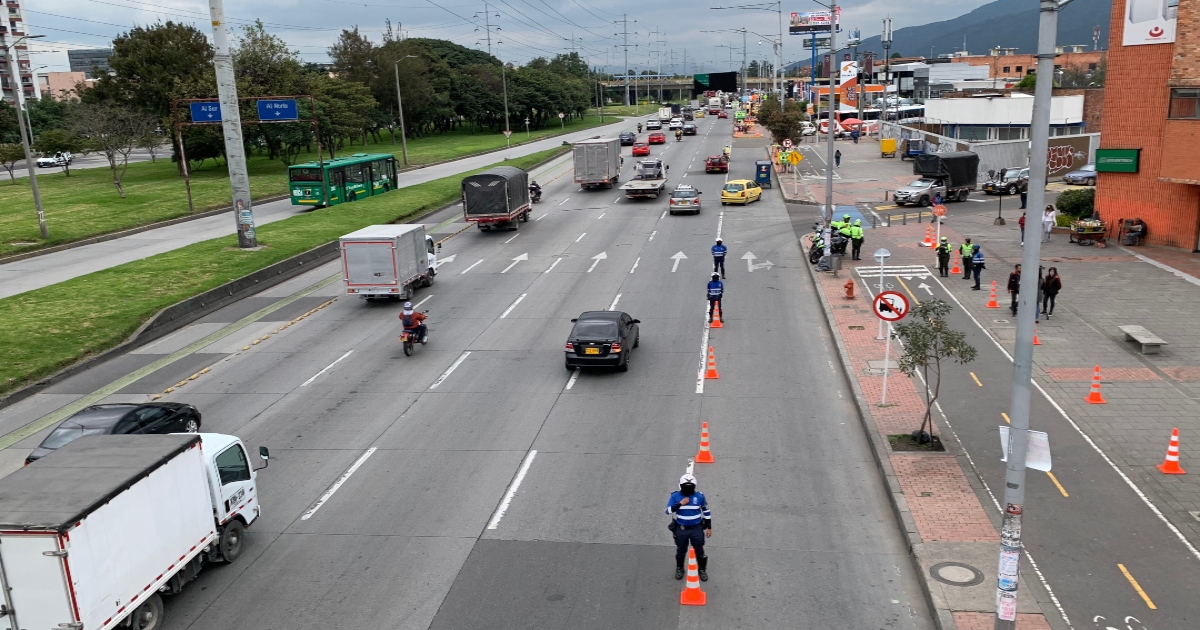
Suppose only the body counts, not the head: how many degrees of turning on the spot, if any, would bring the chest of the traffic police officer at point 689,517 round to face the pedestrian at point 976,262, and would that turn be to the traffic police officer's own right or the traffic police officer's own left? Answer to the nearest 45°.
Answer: approximately 135° to the traffic police officer's own left

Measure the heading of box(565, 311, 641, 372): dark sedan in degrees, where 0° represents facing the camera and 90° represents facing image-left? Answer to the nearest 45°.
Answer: approximately 180°

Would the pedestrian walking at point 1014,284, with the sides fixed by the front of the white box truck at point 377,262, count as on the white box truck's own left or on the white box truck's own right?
on the white box truck's own right

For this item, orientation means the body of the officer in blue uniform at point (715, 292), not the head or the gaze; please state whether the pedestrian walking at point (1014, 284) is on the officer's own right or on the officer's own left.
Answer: on the officer's own left

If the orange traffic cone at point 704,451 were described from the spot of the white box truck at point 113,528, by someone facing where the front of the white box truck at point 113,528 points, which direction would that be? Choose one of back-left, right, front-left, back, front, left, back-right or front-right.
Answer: front-right

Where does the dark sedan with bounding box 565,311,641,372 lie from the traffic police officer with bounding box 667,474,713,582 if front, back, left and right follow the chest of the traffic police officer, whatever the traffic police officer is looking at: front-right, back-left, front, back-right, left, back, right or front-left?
back

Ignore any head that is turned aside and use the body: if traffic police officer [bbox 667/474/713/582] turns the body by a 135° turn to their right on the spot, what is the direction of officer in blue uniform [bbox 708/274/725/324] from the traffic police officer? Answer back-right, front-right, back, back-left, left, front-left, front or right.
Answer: front-right

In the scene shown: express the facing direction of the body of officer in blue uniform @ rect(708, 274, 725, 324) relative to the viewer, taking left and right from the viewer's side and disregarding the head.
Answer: facing the viewer

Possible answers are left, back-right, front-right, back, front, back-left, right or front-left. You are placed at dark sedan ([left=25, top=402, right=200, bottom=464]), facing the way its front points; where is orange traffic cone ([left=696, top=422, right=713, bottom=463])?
right

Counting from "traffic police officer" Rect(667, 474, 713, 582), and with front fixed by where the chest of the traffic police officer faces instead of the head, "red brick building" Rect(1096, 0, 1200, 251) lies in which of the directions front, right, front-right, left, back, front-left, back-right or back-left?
back-left

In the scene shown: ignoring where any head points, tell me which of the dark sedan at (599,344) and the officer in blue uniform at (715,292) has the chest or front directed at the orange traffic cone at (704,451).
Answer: the officer in blue uniform

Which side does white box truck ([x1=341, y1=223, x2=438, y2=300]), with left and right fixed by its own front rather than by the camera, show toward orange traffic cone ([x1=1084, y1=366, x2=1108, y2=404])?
right

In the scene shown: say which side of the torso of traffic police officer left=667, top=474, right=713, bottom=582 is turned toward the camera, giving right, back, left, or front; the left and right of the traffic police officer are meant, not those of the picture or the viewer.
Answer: front

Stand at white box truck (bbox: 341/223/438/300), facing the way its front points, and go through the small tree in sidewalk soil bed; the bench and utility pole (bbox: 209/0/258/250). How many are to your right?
2
